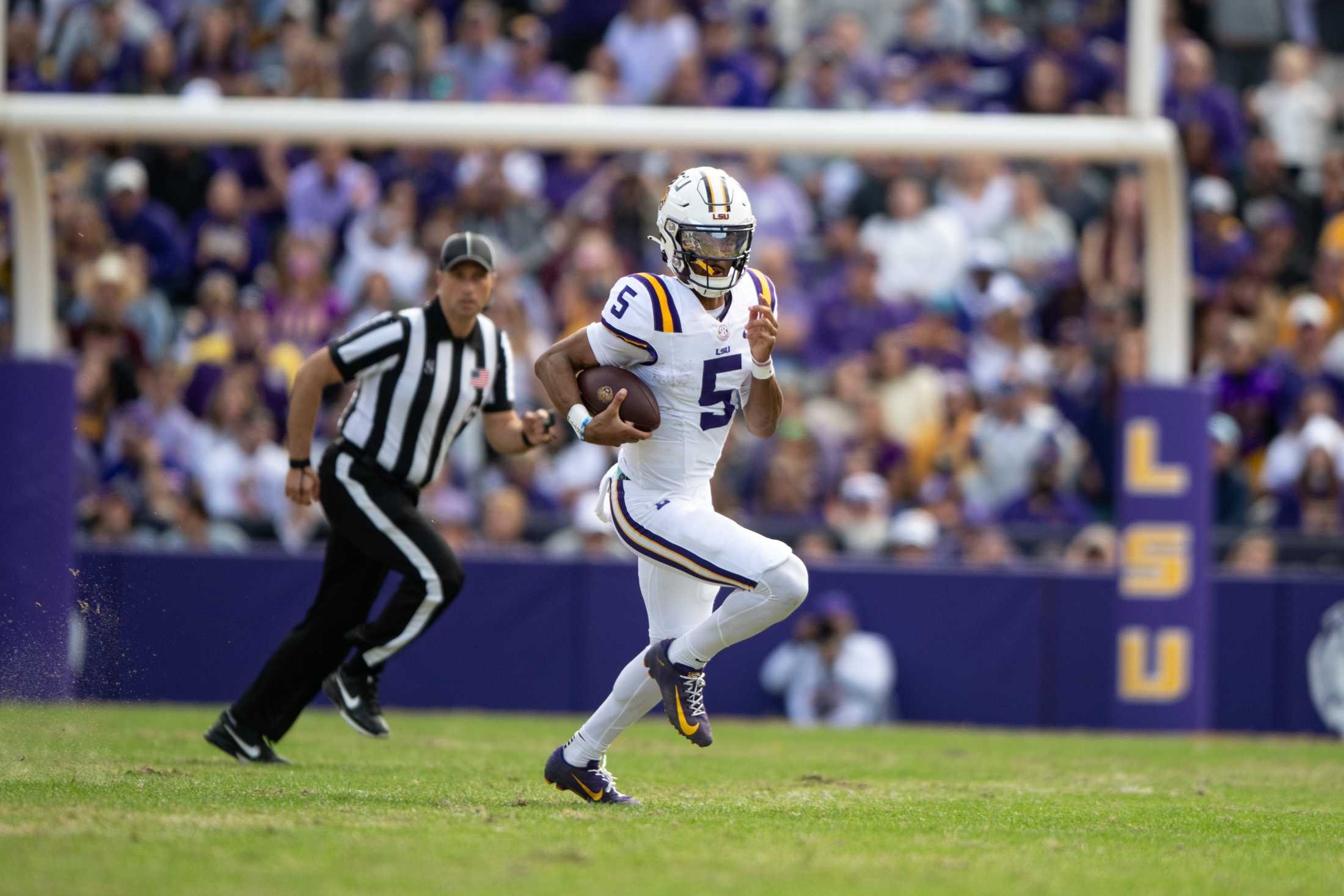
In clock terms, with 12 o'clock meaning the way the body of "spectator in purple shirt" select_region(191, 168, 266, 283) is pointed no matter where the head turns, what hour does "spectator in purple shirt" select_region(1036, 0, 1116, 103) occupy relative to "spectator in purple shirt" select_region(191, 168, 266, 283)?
"spectator in purple shirt" select_region(1036, 0, 1116, 103) is roughly at 9 o'clock from "spectator in purple shirt" select_region(191, 168, 266, 283).

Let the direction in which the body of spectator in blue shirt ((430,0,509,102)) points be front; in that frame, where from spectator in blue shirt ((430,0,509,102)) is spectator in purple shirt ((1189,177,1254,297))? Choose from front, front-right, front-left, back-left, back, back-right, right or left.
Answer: left

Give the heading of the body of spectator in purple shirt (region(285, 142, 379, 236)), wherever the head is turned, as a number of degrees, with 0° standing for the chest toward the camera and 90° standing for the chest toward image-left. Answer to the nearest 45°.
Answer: approximately 0°

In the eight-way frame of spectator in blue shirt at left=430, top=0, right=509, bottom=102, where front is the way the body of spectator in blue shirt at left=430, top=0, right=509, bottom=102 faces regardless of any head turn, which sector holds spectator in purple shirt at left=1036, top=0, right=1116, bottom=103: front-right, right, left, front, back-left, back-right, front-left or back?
left

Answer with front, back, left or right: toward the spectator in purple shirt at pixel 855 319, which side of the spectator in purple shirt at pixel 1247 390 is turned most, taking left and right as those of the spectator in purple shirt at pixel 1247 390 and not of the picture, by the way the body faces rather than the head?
right

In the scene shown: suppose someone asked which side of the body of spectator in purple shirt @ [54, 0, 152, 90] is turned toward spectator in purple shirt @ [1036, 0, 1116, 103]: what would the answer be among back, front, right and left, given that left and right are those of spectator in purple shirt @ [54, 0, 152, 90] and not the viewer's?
left

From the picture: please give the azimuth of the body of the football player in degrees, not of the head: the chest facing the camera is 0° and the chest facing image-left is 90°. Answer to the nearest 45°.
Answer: approximately 315°

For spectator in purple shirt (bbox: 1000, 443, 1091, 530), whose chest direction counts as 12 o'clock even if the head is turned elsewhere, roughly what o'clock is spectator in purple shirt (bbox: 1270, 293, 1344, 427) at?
spectator in purple shirt (bbox: 1270, 293, 1344, 427) is roughly at 8 o'clock from spectator in purple shirt (bbox: 1000, 443, 1091, 530).

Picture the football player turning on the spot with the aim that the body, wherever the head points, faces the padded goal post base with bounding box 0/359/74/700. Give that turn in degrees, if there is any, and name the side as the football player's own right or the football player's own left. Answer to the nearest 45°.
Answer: approximately 180°

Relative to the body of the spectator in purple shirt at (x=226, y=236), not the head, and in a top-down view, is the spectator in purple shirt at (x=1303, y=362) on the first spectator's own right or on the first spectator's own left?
on the first spectator's own left
